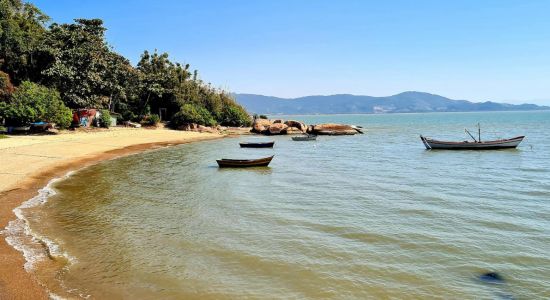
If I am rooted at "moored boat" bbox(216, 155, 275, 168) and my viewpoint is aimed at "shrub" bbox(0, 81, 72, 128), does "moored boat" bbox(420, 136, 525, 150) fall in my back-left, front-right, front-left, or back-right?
back-right

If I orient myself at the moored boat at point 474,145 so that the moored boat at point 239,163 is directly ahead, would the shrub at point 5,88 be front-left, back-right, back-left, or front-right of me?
front-right

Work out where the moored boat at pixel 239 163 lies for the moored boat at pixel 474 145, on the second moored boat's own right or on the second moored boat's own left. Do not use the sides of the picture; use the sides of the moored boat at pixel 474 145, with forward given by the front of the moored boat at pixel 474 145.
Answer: on the second moored boat's own right

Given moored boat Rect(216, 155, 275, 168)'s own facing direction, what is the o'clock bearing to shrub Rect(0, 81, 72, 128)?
The shrub is roughly at 7 o'clock from the moored boat.
